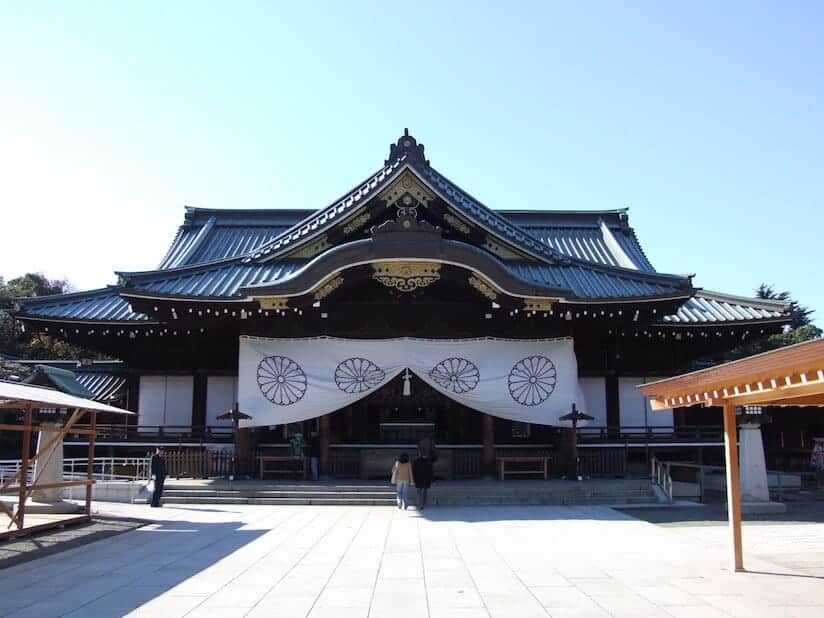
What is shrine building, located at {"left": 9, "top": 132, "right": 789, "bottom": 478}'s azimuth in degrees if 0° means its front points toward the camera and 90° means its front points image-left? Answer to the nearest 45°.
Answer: approximately 0°

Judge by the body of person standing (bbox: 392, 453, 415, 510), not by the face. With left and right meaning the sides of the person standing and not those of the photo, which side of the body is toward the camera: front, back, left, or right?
back

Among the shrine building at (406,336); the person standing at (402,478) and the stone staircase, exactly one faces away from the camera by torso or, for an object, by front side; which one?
the person standing

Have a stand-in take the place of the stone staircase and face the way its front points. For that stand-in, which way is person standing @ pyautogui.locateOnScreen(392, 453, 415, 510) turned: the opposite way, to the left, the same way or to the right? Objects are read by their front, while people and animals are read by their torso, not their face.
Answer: the opposite way

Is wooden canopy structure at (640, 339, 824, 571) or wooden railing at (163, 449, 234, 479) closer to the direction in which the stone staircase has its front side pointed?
the wooden canopy structure

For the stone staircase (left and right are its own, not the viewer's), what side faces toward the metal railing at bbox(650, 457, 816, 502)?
left

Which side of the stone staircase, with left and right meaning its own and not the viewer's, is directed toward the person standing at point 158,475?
right

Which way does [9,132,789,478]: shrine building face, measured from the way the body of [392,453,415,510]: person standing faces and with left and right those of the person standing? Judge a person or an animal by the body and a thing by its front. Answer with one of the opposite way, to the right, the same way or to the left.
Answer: the opposite way

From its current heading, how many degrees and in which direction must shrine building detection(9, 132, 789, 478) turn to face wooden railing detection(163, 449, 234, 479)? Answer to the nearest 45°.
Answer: approximately 90° to its right

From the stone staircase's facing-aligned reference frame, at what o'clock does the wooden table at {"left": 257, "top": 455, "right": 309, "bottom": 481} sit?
The wooden table is roughly at 4 o'clock from the stone staircase.

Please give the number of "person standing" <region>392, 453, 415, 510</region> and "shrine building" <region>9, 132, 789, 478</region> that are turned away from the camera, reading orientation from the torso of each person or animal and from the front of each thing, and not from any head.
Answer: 1
